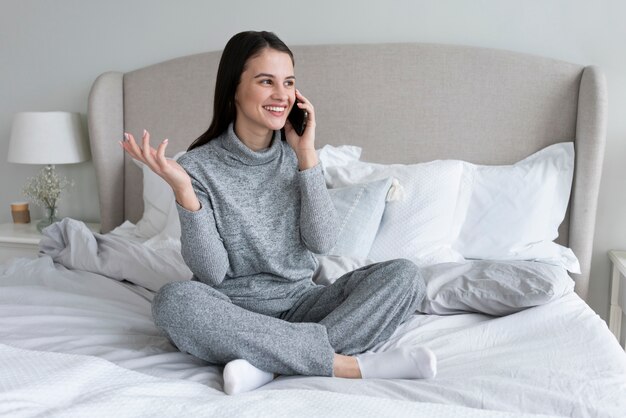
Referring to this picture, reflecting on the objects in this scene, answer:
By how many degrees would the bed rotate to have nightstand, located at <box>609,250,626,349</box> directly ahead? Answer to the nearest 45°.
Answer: approximately 90° to its left

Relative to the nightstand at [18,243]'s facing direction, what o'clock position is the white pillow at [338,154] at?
The white pillow is roughly at 10 o'clock from the nightstand.

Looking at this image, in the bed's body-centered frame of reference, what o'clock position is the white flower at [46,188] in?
The white flower is roughly at 4 o'clock from the bed.

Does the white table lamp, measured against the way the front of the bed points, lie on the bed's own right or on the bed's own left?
on the bed's own right

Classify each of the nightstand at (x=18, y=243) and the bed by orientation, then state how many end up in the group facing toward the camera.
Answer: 2

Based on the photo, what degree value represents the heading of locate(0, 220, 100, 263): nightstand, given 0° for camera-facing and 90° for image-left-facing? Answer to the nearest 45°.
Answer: approximately 0°

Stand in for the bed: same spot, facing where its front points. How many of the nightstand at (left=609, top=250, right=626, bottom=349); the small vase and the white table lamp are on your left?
1

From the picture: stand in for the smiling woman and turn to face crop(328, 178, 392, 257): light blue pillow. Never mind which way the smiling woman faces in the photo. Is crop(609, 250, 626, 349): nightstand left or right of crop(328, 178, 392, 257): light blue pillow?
right

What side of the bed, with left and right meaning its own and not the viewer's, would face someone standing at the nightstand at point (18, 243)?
right

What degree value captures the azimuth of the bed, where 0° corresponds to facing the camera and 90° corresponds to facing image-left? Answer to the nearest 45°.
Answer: approximately 0°

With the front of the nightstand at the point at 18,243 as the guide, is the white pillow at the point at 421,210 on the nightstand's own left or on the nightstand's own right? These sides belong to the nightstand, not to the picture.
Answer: on the nightstand's own left
